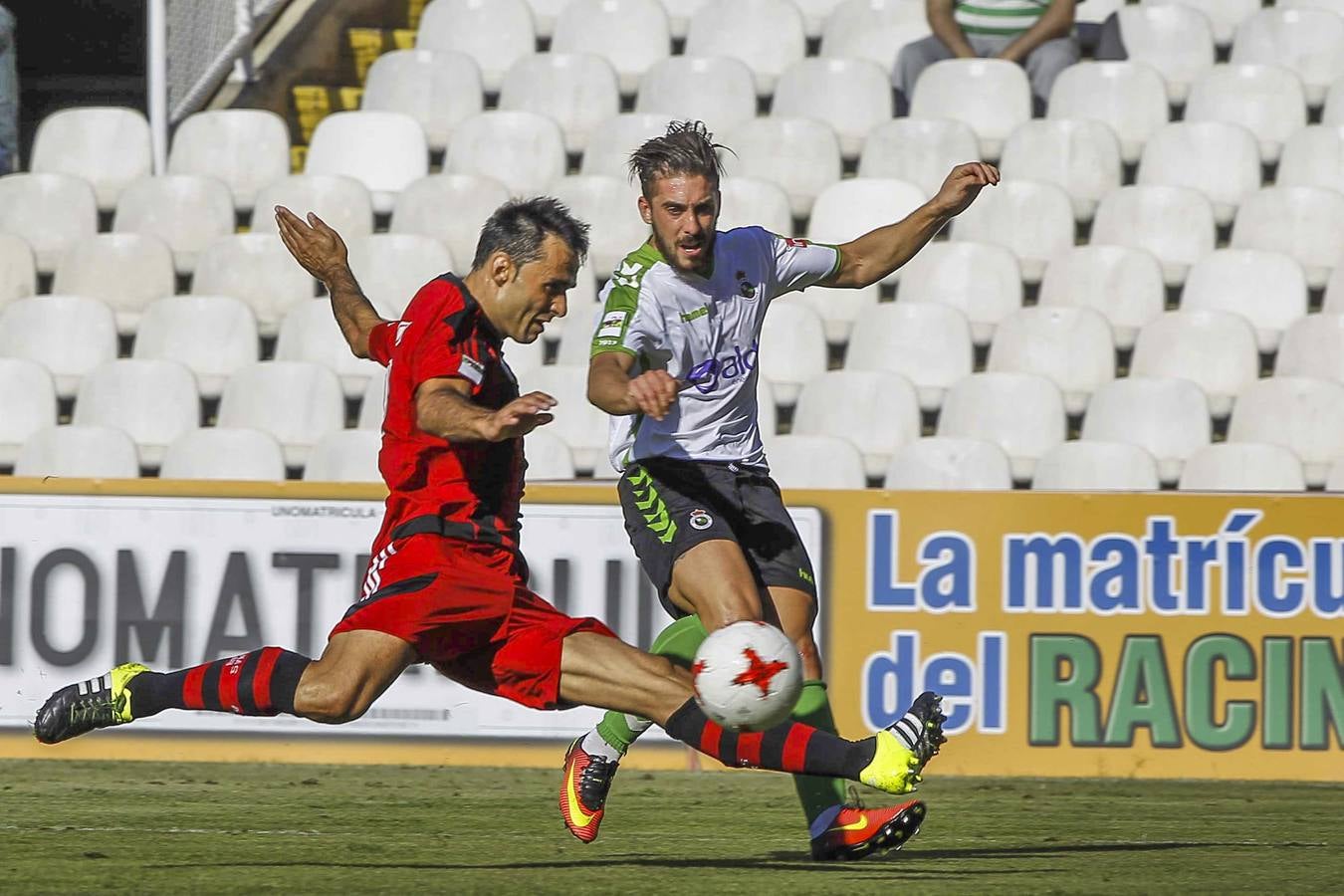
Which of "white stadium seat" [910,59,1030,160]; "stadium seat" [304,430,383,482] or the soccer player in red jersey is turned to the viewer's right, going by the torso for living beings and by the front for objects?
the soccer player in red jersey

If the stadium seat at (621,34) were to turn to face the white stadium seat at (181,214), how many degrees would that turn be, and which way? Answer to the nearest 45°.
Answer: approximately 90° to its right

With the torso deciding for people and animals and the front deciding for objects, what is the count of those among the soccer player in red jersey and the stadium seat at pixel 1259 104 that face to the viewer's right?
1

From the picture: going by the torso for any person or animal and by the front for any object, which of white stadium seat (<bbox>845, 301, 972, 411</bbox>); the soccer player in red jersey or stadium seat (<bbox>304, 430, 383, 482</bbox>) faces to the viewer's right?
the soccer player in red jersey

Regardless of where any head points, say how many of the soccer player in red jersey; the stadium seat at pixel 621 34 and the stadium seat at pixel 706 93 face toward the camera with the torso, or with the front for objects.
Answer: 2

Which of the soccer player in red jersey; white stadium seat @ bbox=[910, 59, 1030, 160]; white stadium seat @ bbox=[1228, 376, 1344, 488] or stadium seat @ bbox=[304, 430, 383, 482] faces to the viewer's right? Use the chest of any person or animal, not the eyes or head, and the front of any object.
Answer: the soccer player in red jersey

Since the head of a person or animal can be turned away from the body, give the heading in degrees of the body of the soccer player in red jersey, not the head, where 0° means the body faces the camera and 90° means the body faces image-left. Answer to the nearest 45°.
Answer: approximately 270°

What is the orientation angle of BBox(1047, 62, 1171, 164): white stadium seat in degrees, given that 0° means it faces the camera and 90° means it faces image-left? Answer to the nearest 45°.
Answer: approximately 0°

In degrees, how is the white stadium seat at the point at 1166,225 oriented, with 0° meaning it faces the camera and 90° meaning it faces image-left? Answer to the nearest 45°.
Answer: approximately 0°

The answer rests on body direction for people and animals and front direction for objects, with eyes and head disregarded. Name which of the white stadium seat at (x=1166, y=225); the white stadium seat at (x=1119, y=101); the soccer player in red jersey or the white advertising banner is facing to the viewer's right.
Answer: the soccer player in red jersey

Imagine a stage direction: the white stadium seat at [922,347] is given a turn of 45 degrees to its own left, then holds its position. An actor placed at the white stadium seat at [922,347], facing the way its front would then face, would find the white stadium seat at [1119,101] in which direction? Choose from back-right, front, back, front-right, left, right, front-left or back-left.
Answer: left

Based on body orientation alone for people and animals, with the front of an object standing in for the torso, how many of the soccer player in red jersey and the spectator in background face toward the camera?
1
